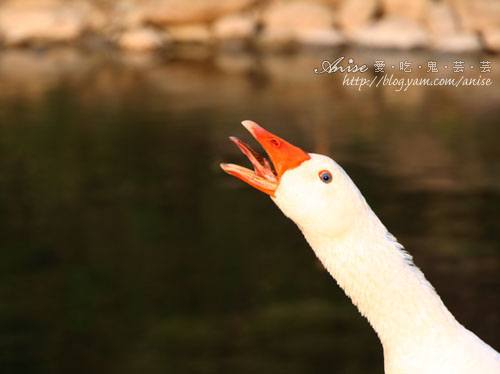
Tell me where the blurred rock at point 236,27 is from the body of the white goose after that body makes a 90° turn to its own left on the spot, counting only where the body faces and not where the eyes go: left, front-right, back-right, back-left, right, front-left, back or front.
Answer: back

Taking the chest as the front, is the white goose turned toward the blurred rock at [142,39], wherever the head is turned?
no

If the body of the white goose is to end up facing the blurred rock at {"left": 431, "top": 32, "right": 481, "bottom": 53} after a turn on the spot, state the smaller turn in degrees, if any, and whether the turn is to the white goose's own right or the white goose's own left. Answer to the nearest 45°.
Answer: approximately 90° to the white goose's own right

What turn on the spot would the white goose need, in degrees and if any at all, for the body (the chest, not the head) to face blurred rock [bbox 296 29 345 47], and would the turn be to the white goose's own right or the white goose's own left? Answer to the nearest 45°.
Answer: approximately 90° to the white goose's own right

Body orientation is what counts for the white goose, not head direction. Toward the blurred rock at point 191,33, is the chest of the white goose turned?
no

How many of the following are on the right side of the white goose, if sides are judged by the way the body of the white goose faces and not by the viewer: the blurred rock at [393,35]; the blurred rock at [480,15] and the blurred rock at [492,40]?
3

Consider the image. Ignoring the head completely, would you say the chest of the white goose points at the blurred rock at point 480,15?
no

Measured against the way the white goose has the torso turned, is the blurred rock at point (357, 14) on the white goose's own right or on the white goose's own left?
on the white goose's own right

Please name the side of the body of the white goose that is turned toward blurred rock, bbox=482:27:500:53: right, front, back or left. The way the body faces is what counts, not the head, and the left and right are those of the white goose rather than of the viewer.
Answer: right

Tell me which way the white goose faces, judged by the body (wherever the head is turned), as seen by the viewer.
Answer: to the viewer's left

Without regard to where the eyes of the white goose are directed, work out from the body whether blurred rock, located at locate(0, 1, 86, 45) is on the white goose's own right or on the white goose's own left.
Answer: on the white goose's own right

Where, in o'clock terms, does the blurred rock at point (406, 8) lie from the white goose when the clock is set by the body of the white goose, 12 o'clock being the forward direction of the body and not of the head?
The blurred rock is roughly at 3 o'clock from the white goose.

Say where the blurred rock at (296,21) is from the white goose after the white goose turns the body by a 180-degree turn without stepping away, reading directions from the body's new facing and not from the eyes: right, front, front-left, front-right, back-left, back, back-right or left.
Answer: left

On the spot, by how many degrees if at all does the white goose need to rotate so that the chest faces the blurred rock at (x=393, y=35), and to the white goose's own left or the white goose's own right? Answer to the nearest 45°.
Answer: approximately 90° to the white goose's own right

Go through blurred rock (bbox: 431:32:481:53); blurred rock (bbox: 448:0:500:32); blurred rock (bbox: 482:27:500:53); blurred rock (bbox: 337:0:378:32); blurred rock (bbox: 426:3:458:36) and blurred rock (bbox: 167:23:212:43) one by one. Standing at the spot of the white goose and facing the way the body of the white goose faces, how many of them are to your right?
6
